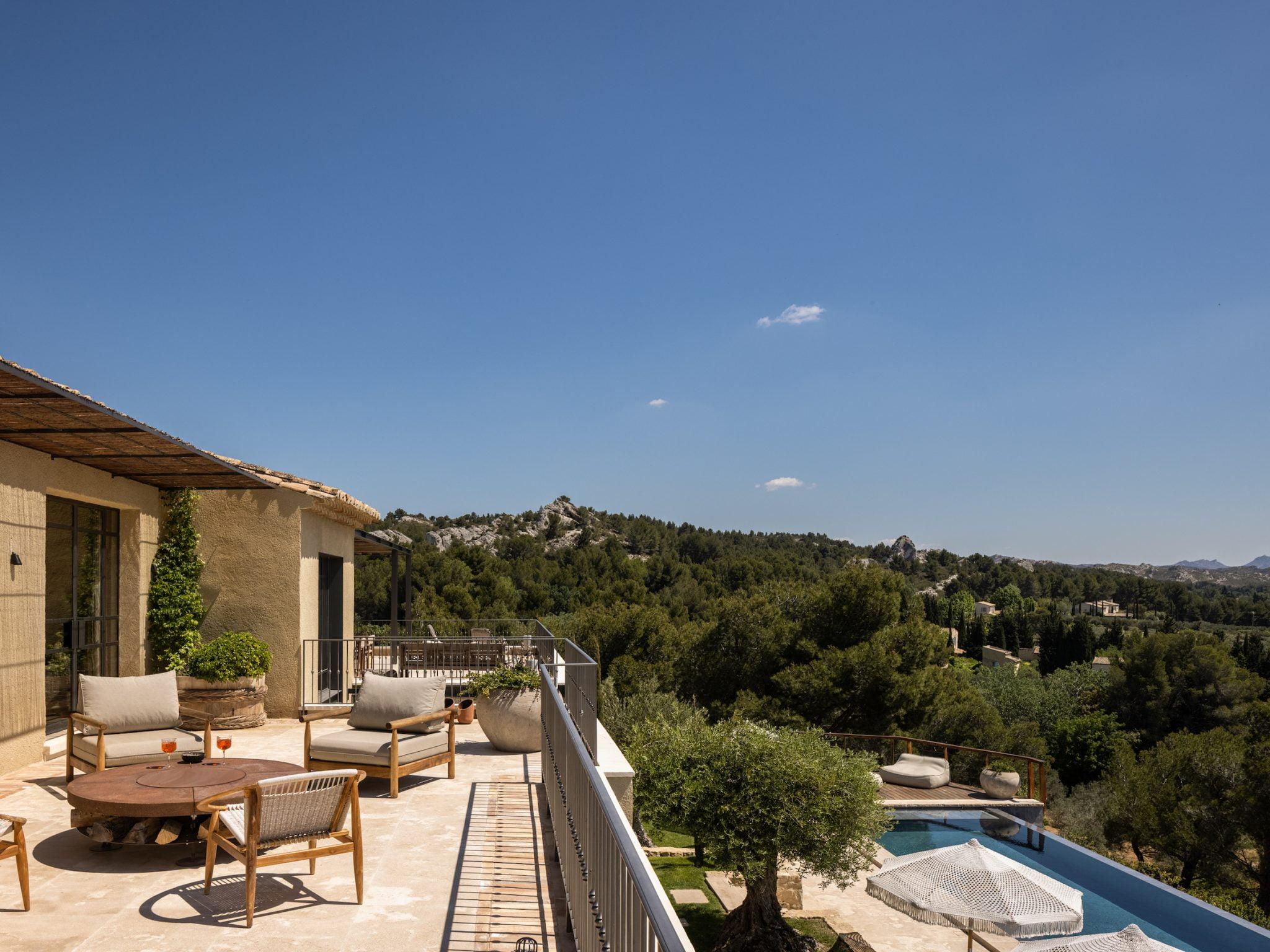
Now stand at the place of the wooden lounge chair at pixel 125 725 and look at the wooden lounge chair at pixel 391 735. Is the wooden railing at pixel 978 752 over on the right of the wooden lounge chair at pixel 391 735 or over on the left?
left

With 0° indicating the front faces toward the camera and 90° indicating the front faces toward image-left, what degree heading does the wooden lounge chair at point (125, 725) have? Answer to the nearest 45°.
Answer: approximately 315°

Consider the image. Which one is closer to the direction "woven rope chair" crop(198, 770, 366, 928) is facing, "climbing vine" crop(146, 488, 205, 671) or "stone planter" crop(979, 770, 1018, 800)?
the climbing vine

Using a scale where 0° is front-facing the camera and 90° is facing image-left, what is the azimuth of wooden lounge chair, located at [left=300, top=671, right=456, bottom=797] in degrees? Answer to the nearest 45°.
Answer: approximately 45°

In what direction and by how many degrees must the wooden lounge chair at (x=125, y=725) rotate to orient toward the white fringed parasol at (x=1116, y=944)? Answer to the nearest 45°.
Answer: approximately 45° to its left

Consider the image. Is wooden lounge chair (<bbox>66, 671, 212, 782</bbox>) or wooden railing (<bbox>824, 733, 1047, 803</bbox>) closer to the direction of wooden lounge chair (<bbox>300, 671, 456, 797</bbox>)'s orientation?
the wooden lounge chair

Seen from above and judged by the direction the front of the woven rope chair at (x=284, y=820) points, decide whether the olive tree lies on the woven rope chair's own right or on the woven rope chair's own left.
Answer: on the woven rope chair's own right

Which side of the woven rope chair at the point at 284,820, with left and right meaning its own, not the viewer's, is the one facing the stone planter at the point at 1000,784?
right

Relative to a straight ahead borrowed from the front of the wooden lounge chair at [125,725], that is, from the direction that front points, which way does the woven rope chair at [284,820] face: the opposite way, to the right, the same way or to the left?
the opposite way

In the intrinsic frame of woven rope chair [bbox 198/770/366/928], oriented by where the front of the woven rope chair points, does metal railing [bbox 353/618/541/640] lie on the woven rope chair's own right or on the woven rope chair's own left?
on the woven rope chair's own right
